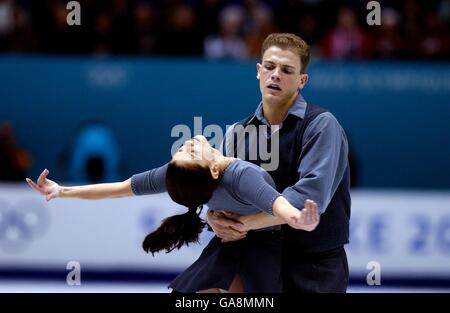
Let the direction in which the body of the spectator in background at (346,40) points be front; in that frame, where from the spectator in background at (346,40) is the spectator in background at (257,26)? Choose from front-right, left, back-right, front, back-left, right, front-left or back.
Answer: right

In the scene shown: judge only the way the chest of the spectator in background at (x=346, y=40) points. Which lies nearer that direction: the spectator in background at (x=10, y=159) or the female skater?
the female skater

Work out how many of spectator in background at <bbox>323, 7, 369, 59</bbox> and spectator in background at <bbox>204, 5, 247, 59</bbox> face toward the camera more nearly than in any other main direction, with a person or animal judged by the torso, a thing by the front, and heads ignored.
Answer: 2

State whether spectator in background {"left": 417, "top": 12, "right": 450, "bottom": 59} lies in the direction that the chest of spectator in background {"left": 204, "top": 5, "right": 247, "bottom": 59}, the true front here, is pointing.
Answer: no

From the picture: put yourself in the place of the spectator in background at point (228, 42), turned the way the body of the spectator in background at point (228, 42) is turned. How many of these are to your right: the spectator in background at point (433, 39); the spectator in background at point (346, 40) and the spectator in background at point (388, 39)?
0

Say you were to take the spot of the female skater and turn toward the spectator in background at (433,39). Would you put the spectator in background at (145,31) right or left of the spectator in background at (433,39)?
left

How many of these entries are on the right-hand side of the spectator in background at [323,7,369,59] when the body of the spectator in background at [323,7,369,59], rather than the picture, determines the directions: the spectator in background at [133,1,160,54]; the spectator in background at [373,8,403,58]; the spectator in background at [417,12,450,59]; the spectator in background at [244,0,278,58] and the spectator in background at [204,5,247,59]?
3

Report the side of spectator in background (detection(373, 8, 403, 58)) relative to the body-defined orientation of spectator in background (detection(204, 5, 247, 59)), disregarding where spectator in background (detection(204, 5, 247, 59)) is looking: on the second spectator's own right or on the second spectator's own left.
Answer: on the second spectator's own left

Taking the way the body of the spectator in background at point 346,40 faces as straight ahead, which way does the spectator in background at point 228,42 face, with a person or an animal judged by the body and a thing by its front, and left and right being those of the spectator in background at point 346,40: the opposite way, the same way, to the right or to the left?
the same way

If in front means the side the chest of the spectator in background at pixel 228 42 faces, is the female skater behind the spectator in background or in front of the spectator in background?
in front

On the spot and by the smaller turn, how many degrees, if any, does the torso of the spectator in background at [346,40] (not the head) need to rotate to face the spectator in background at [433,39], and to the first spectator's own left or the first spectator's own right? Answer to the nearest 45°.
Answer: approximately 90° to the first spectator's own left

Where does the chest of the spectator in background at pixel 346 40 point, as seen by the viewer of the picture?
toward the camera

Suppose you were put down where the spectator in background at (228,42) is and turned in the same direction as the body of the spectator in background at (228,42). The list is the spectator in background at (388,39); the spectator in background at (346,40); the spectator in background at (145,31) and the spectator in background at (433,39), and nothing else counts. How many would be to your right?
1

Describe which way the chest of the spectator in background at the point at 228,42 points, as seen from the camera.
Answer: toward the camera

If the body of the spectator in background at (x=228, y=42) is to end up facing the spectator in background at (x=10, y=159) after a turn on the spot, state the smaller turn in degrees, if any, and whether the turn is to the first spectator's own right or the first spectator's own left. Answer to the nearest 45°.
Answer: approximately 90° to the first spectator's own right
